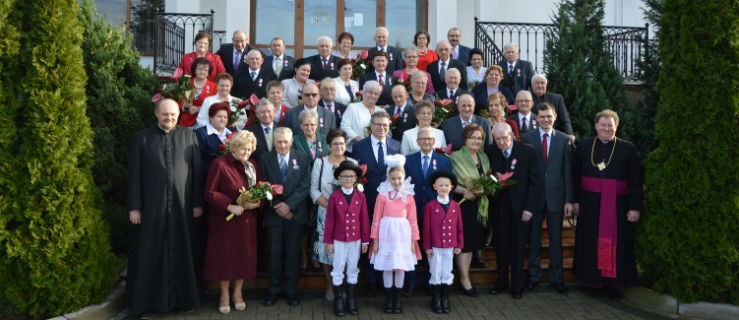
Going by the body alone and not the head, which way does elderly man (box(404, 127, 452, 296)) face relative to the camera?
toward the camera

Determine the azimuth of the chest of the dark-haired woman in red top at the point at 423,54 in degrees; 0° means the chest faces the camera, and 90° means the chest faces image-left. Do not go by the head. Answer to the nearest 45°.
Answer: approximately 0°

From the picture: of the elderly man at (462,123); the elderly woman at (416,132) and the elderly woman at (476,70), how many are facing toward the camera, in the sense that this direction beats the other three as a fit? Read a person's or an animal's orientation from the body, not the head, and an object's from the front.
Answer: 3

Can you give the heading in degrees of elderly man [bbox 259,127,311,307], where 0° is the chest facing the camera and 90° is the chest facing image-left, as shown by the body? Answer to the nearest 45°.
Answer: approximately 0°

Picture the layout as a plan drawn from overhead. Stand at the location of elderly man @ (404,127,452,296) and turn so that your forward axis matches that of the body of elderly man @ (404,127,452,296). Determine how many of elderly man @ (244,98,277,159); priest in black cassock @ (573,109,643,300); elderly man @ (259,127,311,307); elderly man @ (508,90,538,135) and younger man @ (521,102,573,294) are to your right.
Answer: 2

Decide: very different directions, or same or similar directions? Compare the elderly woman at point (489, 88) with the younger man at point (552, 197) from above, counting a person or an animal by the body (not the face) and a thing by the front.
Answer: same or similar directions

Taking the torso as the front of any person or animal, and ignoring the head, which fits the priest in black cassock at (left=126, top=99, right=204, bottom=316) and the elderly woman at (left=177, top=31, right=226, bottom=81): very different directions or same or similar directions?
same or similar directions

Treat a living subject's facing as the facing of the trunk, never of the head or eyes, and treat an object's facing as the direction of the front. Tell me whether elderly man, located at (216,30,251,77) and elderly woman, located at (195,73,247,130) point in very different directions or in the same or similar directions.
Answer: same or similar directions

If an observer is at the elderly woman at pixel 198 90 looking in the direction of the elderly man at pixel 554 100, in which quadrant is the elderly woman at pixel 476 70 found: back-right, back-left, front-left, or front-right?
front-left

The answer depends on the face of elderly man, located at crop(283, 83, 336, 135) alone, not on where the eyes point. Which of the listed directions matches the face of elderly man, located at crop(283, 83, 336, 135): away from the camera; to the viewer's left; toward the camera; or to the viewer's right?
toward the camera

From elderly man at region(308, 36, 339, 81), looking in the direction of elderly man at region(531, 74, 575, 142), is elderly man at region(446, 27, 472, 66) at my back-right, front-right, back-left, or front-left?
front-left

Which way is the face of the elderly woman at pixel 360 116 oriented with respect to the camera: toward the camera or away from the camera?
toward the camera

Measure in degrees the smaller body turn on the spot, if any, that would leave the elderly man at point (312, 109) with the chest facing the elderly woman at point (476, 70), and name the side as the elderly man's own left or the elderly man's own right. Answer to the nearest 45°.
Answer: approximately 135° to the elderly man's own left

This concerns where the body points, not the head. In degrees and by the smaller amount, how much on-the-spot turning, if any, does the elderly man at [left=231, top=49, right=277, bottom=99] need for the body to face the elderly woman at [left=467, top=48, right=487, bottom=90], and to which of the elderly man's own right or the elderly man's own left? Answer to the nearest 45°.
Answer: approximately 90° to the elderly man's own left

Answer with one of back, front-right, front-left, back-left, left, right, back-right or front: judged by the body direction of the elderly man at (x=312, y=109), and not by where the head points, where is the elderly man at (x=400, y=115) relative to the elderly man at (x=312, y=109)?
left

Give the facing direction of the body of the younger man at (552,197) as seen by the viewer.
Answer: toward the camera

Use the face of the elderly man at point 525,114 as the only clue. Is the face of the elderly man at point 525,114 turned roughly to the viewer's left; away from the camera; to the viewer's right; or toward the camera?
toward the camera

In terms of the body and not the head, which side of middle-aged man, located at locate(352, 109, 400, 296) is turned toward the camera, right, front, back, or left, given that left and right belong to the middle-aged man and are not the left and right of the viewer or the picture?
front

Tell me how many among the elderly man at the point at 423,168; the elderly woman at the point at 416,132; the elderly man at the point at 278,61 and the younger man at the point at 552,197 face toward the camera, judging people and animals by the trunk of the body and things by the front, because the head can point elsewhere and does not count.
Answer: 4
